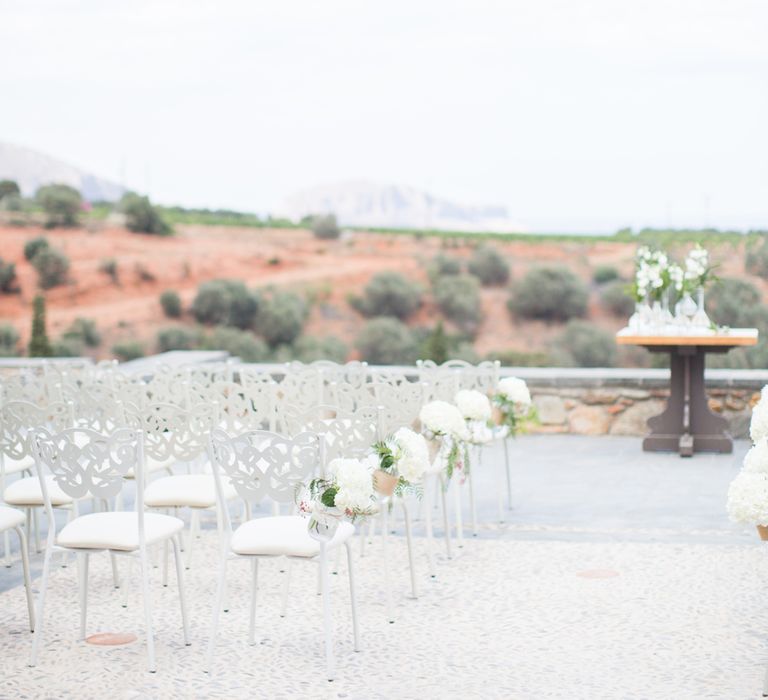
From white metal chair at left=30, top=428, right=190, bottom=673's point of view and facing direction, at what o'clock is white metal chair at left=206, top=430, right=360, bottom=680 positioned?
white metal chair at left=206, top=430, right=360, bottom=680 is roughly at 2 o'clock from white metal chair at left=30, top=428, right=190, bottom=673.

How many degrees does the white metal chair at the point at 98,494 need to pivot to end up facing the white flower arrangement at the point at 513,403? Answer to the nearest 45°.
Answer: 0° — it already faces it

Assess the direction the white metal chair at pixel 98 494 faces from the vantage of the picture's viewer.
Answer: facing away from the viewer and to the right of the viewer

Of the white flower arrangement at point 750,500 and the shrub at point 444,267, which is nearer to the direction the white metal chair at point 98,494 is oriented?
the shrub

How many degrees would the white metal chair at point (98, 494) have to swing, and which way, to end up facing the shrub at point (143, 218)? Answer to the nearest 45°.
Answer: approximately 45° to its left

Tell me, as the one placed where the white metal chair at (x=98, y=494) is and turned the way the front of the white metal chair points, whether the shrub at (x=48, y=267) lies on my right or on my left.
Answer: on my left

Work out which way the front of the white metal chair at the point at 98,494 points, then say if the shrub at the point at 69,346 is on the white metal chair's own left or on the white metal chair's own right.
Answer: on the white metal chair's own left
